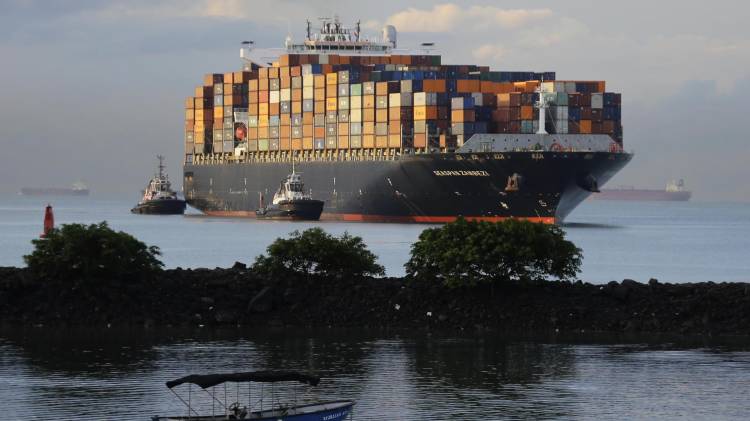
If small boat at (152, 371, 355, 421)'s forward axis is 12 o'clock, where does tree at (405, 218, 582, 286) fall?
The tree is roughly at 10 o'clock from the small boat.

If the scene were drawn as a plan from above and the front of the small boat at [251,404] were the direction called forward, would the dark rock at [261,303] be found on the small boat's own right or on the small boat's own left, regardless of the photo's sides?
on the small boat's own left

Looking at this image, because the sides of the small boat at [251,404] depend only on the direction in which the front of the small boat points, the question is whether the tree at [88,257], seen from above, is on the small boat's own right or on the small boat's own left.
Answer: on the small boat's own left

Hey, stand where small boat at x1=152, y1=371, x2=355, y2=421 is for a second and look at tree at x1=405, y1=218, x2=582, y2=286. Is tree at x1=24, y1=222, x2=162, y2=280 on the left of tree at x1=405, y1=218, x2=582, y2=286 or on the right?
left

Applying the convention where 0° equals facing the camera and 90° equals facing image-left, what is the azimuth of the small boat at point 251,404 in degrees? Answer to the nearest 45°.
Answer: approximately 270°
